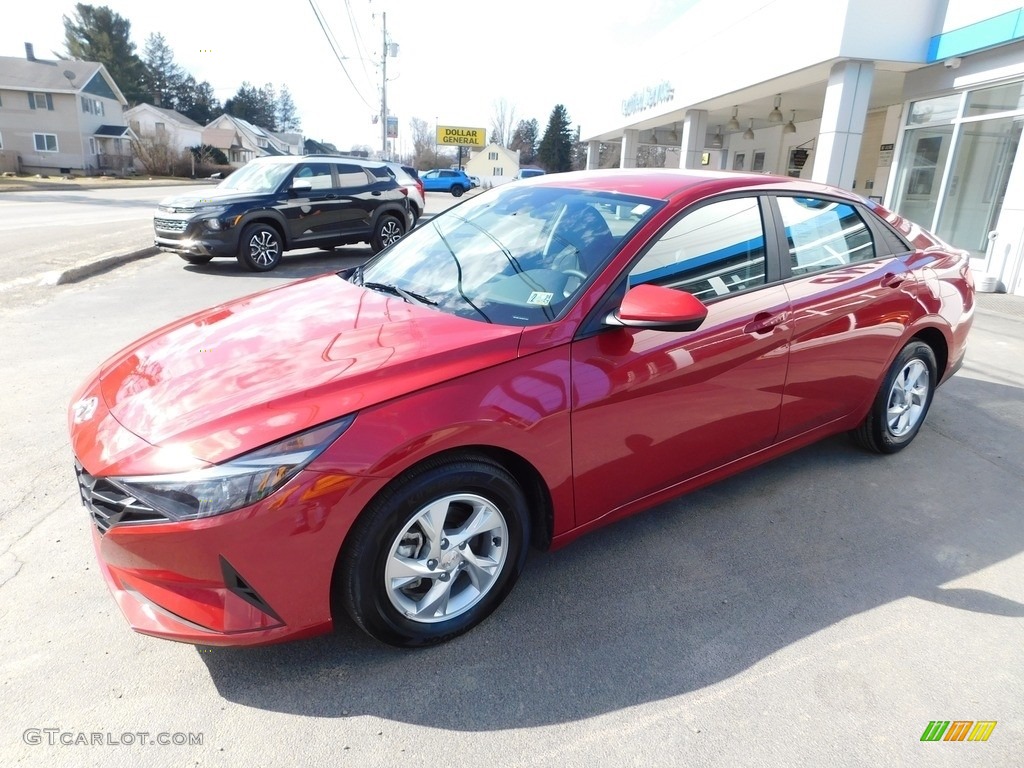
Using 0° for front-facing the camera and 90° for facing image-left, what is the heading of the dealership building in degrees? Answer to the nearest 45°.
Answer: approximately 45°

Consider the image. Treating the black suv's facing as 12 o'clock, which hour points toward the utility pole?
The utility pole is roughly at 5 o'clock from the black suv.

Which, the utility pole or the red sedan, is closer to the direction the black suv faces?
the red sedan

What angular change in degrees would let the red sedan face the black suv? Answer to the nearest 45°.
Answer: approximately 90° to its right

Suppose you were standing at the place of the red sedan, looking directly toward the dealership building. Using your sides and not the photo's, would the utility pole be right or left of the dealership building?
left

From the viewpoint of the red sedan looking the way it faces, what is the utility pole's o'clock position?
The utility pole is roughly at 4 o'clock from the red sedan.

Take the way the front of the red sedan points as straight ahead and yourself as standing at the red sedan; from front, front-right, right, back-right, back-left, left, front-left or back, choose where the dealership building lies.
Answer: back

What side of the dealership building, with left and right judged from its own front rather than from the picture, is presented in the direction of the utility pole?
right

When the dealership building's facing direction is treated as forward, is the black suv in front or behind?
in front

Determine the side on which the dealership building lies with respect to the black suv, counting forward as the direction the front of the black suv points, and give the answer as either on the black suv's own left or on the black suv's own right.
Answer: on the black suv's own left
